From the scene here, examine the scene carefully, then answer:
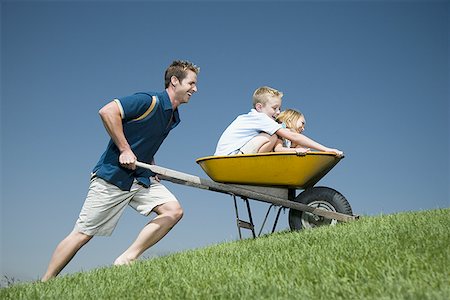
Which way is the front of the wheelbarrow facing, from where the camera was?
facing to the right of the viewer

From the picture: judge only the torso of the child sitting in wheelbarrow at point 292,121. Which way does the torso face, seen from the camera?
to the viewer's right

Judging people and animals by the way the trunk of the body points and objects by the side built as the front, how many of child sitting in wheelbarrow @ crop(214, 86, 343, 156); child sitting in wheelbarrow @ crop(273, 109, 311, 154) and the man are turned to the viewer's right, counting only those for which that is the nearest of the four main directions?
3

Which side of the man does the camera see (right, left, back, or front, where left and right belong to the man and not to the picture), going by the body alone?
right

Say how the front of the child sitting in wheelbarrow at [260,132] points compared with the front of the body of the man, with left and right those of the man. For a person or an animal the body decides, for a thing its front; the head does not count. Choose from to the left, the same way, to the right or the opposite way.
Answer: the same way

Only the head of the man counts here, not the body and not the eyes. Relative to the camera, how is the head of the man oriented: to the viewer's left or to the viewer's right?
to the viewer's right

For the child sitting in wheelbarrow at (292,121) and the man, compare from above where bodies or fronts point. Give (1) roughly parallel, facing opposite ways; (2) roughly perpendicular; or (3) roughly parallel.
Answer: roughly parallel

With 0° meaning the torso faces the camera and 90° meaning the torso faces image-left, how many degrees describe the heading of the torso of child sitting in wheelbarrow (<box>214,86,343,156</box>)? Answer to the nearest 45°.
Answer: approximately 270°
